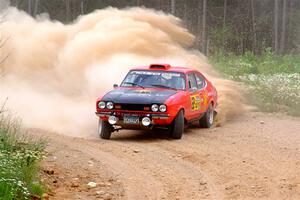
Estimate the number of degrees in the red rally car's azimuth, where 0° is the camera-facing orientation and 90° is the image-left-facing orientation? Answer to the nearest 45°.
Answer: approximately 45°
